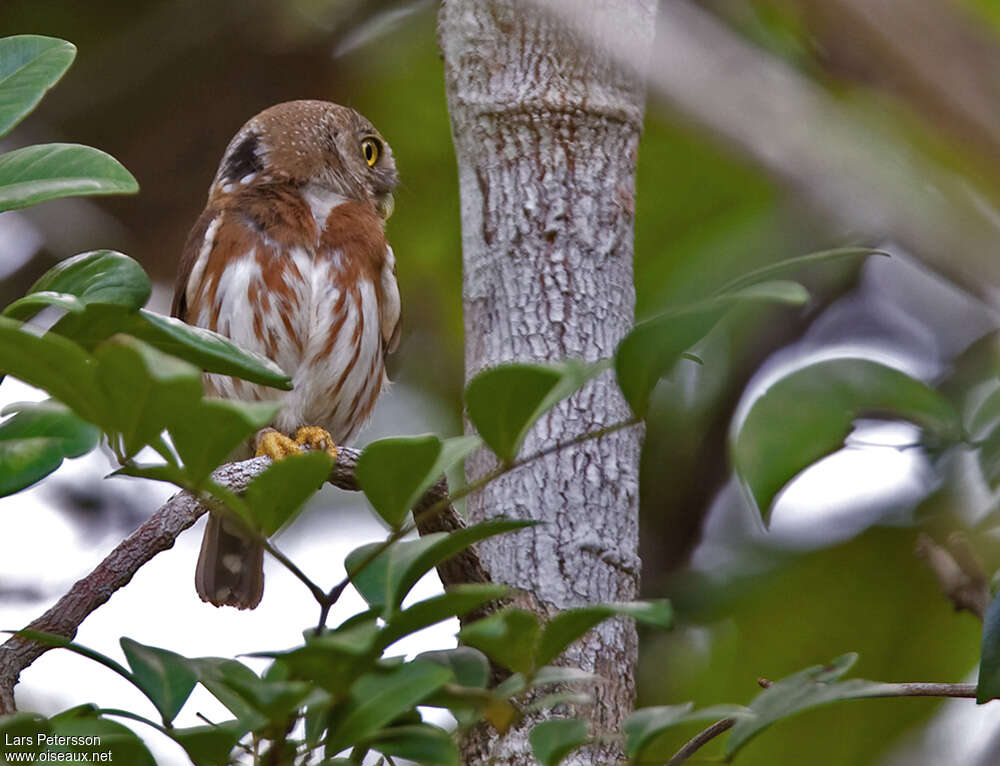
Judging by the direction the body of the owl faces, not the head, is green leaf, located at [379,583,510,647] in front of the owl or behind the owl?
in front

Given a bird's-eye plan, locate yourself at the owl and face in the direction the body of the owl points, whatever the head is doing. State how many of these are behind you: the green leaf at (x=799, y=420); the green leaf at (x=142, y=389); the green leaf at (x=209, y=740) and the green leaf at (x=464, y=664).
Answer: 0

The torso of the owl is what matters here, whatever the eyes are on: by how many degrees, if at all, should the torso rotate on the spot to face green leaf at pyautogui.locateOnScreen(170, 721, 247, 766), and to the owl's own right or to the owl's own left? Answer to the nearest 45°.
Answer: approximately 45° to the owl's own right

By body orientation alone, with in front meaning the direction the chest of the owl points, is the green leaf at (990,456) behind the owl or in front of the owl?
in front

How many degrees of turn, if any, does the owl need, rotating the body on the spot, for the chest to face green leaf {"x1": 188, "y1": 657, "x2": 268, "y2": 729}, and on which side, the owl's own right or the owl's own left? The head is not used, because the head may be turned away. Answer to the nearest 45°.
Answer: approximately 45° to the owl's own right

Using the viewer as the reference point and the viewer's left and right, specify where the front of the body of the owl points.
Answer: facing the viewer and to the right of the viewer
